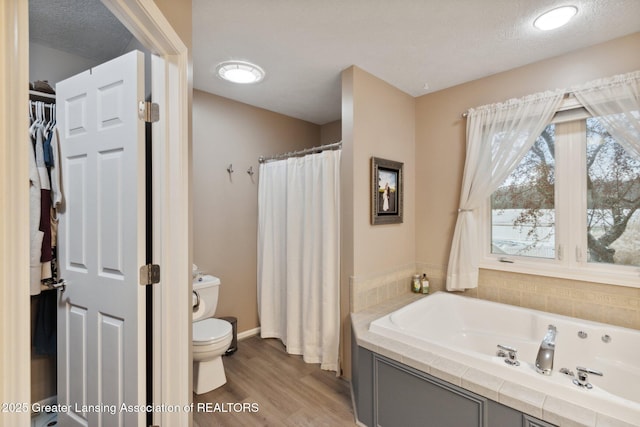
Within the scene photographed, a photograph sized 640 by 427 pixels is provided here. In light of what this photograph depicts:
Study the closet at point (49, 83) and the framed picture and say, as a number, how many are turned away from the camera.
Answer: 0

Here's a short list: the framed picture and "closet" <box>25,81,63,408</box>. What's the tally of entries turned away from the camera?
0

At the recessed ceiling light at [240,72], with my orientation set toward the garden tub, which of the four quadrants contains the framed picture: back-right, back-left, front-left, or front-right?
front-left

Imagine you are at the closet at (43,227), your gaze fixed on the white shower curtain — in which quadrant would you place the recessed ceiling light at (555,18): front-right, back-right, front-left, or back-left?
front-right

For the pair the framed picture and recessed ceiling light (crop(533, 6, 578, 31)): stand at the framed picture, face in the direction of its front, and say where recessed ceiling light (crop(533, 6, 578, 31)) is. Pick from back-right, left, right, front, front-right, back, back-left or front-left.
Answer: front

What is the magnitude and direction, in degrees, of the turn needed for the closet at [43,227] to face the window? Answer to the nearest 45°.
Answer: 0° — it already faces it

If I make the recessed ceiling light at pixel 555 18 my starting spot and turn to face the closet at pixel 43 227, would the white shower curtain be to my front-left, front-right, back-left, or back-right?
front-right

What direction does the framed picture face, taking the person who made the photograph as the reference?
facing the viewer and to the right of the viewer

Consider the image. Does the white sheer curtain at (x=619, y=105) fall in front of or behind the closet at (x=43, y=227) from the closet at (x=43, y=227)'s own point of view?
in front

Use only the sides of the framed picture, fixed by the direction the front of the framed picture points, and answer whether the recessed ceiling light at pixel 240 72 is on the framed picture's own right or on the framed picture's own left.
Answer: on the framed picture's own right
